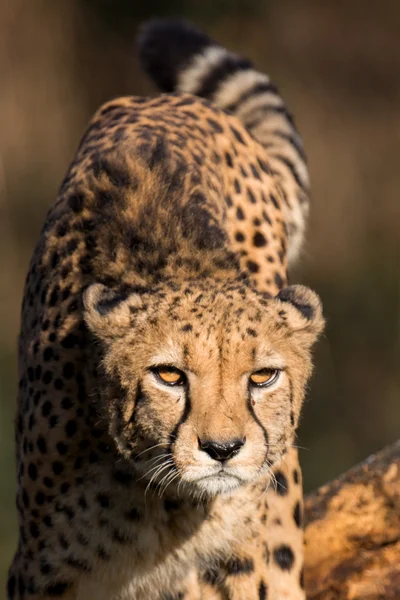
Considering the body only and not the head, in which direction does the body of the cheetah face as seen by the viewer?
toward the camera
